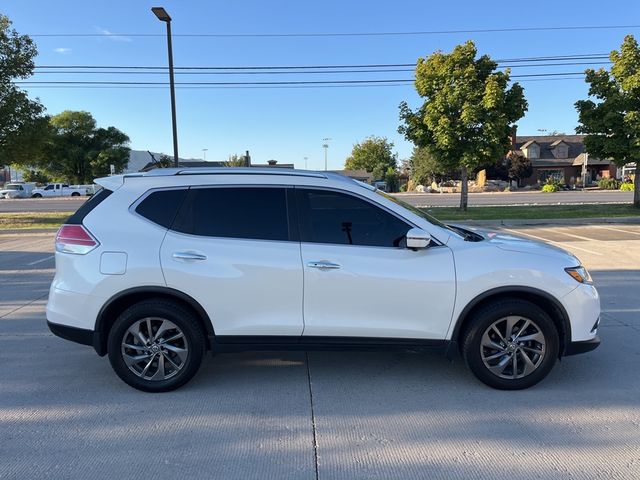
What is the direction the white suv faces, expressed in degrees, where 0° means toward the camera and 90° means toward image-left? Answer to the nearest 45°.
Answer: approximately 270°
